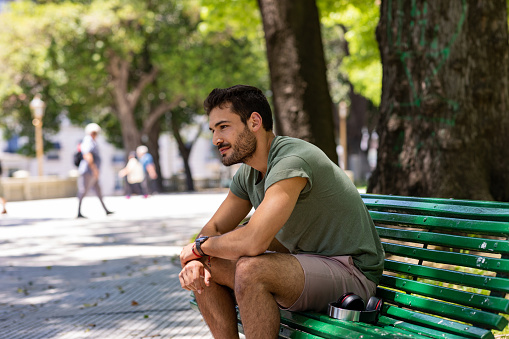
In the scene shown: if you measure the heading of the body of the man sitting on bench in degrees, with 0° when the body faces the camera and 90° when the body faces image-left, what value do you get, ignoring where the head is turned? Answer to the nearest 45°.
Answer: approximately 45°

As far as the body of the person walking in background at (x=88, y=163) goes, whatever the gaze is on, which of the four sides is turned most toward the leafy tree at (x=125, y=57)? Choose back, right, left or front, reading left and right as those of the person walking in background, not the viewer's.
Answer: left

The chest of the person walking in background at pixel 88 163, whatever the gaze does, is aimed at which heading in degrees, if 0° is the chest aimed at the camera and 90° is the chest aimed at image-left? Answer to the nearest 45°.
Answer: approximately 270°

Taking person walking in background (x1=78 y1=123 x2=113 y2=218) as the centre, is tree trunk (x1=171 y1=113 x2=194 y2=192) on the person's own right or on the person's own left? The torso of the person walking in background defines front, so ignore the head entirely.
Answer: on the person's own left

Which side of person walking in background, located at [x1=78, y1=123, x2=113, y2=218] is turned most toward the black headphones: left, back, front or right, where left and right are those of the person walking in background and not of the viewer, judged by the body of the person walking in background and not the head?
right

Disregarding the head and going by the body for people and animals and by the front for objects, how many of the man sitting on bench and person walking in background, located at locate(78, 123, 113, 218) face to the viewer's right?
1

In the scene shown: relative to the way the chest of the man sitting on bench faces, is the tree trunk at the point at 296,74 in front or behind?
behind

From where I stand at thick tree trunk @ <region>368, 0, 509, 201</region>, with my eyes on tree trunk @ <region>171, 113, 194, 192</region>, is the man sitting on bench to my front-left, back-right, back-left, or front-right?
back-left

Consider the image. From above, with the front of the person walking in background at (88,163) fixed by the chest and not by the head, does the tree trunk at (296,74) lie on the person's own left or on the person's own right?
on the person's own right
